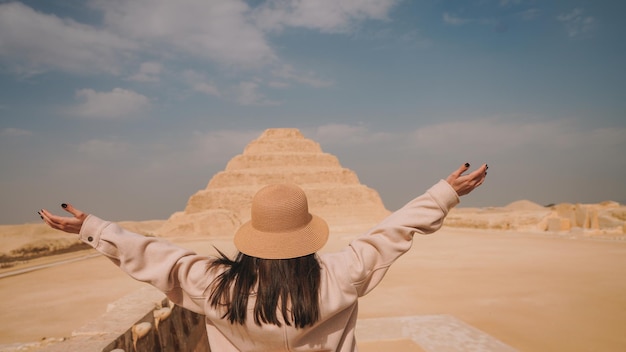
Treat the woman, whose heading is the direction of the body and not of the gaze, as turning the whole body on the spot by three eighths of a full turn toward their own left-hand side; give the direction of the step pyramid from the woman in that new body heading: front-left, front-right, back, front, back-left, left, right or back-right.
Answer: back-right

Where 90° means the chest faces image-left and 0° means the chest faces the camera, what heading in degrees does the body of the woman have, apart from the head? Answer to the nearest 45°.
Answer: approximately 180°

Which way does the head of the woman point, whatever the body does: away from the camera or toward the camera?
away from the camera

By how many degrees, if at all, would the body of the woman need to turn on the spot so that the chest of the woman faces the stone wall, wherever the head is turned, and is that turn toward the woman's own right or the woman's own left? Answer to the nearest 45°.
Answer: approximately 45° to the woman's own left
